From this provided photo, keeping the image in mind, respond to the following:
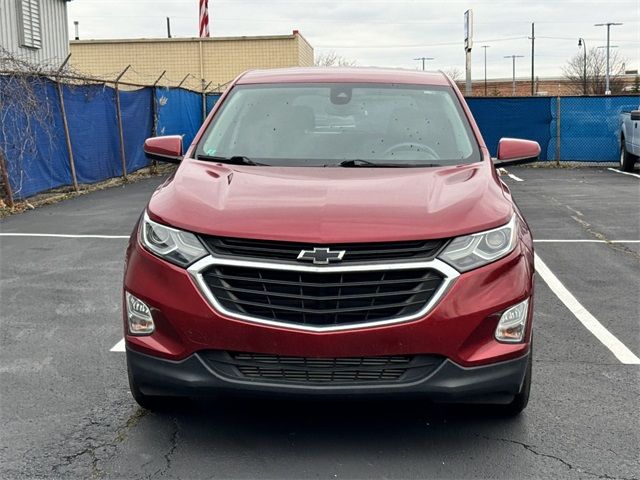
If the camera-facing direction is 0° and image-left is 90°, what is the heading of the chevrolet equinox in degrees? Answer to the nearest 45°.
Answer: approximately 0°

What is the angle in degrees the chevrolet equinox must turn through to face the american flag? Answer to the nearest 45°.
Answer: approximately 180°

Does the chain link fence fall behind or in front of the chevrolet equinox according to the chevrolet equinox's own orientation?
behind

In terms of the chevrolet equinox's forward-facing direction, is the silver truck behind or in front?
behind

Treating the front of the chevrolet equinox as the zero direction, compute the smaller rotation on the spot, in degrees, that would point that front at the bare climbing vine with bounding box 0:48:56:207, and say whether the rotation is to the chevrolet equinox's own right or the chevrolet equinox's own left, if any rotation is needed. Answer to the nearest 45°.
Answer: approximately 135° to the chevrolet equinox's own right

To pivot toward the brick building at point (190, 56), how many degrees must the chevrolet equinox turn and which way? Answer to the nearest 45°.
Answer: approximately 180°
